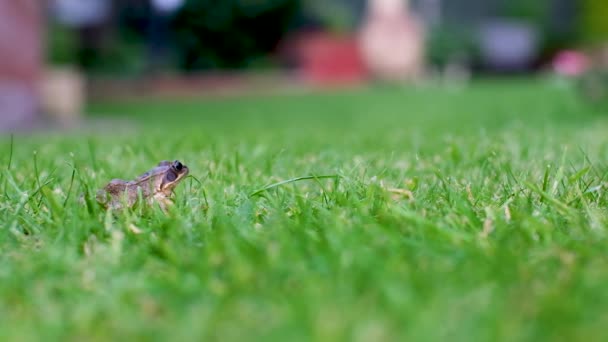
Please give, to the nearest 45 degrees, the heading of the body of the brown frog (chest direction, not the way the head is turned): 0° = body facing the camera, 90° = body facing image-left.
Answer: approximately 270°
